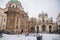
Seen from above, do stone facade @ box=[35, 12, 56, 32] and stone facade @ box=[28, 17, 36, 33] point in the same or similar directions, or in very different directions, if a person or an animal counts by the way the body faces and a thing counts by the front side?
same or similar directions

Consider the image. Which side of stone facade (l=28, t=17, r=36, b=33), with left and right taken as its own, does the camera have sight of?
front

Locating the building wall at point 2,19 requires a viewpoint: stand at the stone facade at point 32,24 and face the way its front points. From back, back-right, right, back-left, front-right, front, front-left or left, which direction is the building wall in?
right

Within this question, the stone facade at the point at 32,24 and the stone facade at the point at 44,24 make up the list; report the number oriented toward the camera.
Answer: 2

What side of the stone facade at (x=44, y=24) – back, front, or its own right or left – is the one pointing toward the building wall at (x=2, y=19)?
right
